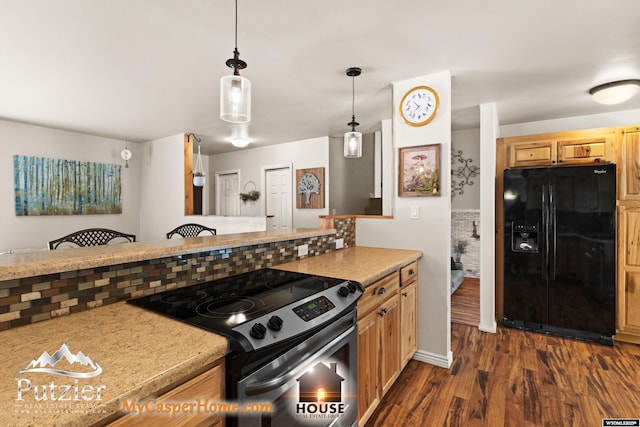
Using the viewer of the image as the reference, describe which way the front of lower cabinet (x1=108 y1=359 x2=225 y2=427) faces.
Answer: facing the viewer and to the right of the viewer

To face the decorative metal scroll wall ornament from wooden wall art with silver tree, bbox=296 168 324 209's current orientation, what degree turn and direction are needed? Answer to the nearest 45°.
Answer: approximately 90° to its left

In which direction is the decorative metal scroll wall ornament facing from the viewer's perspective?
toward the camera

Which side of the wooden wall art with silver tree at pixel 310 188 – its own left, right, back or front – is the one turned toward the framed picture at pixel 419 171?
front

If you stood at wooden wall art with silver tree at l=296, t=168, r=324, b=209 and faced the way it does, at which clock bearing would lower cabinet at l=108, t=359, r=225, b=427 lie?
The lower cabinet is roughly at 12 o'clock from the wooden wall art with silver tree.

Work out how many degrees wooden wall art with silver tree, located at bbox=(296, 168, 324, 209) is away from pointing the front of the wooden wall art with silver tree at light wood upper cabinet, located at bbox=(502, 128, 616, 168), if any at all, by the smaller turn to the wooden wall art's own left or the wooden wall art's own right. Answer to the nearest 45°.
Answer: approximately 45° to the wooden wall art's own left

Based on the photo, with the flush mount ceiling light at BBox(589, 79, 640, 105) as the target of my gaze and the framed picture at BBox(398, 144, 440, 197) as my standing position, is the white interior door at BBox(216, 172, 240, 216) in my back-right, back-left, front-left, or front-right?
back-left

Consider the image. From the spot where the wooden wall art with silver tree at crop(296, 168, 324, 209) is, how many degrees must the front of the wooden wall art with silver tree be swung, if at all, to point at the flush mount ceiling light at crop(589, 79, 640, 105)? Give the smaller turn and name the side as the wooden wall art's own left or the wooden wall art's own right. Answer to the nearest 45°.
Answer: approximately 45° to the wooden wall art's own left

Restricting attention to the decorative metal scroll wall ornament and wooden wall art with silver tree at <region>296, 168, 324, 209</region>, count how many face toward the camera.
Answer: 2

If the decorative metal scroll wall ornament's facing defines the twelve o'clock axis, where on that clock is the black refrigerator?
The black refrigerator is roughly at 11 o'clock from the decorative metal scroll wall ornament.

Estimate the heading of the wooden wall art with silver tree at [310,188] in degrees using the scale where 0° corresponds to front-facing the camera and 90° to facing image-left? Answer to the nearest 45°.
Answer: approximately 0°
